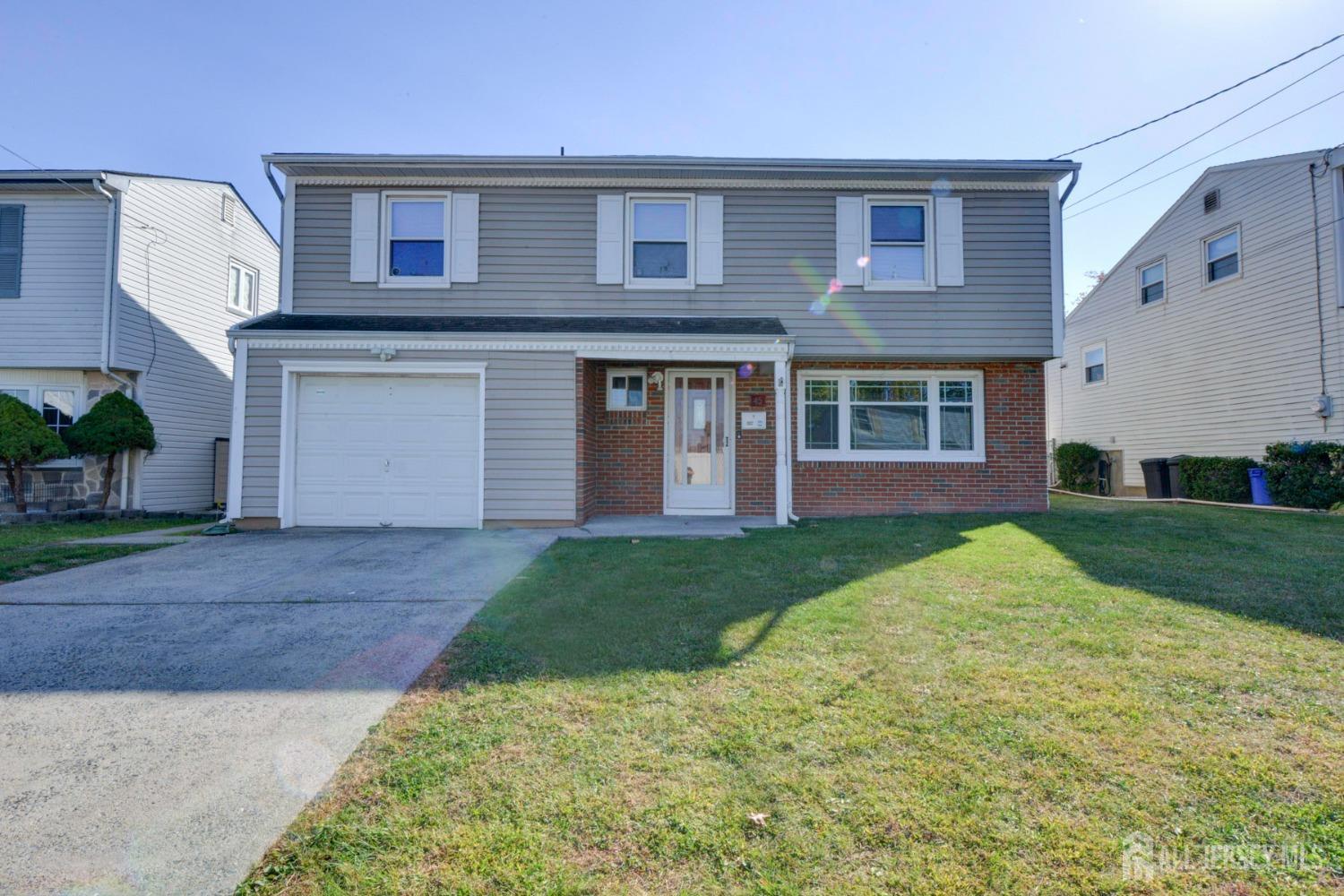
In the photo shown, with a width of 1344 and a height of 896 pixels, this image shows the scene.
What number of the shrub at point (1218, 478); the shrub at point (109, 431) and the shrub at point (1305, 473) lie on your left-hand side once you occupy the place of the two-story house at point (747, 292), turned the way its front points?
2

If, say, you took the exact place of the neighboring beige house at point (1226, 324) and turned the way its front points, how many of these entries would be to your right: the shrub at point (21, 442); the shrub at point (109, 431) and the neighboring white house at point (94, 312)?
3

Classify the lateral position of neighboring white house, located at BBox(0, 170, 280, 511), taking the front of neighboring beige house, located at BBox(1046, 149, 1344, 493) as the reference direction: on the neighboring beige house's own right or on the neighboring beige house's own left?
on the neighboring beige house's own right

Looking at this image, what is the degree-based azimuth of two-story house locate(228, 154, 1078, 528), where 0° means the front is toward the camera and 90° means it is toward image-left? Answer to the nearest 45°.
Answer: approximately 0°

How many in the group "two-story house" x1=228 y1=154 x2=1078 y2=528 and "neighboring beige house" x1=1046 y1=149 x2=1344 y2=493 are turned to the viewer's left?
0

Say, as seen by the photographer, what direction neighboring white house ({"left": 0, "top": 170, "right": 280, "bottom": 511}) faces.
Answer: facing the viewer and to the left of the viewer

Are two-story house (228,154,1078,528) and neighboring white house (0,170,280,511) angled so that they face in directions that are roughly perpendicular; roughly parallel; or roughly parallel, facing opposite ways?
roughly parallel

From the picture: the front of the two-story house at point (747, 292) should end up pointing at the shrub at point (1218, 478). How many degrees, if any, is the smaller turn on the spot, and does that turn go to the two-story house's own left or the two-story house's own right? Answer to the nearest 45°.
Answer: approximately 90° to the two-story house's own left

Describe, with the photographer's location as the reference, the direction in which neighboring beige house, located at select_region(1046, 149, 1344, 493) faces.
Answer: facing the viewer and to the right of the viewer

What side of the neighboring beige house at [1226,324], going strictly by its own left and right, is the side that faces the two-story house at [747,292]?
right
